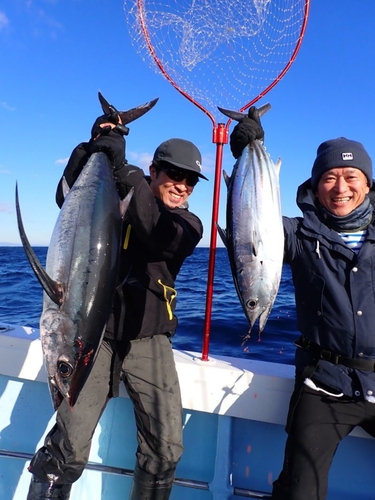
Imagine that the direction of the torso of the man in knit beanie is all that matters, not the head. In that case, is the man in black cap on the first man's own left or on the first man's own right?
on the first man's own right

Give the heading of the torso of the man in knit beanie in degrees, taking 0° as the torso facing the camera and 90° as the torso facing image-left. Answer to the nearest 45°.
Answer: approximately 0°
